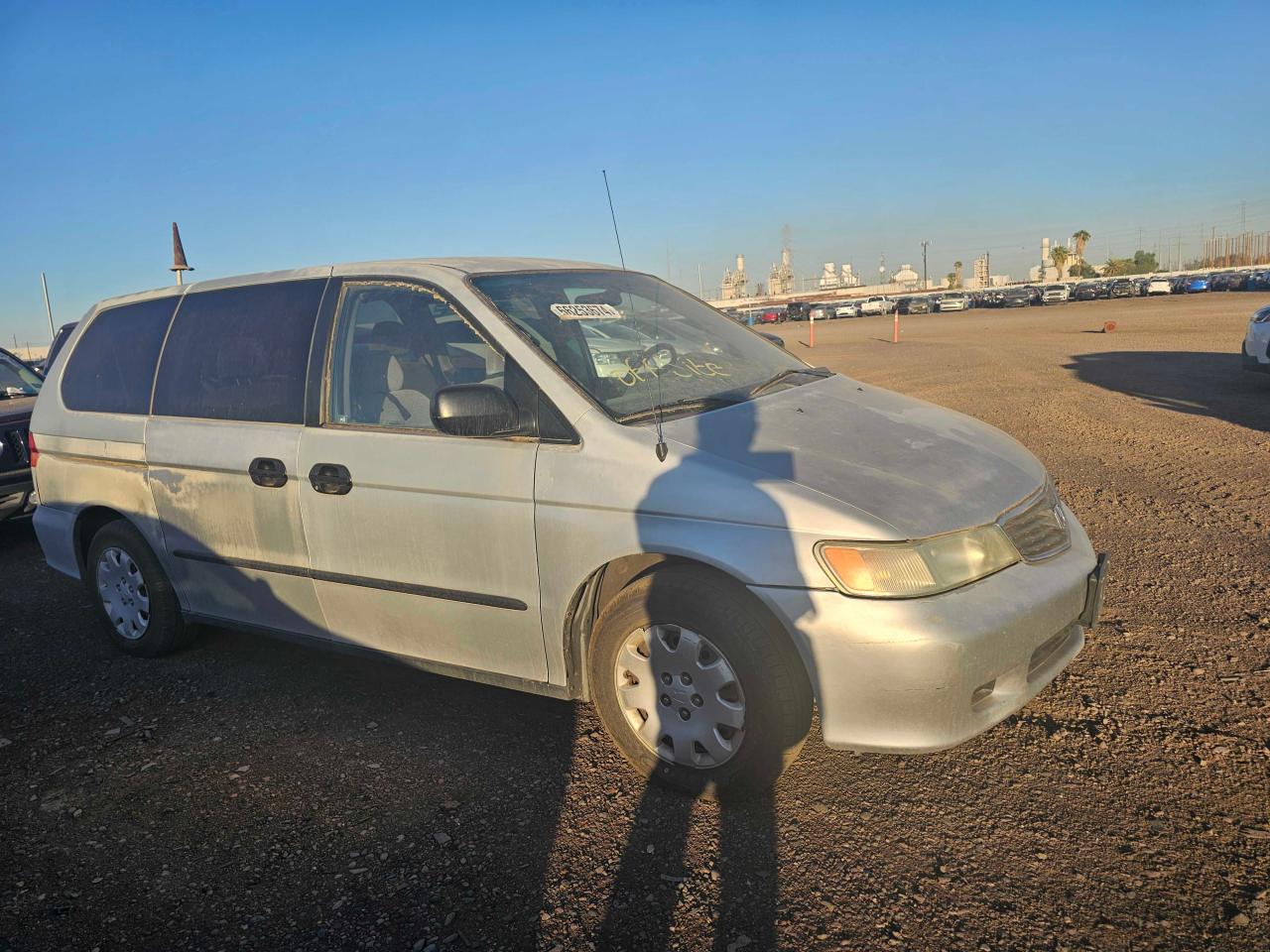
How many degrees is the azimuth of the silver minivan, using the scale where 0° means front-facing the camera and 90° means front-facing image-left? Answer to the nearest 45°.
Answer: approximately 315°

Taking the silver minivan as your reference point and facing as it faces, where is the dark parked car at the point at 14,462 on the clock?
The dark parked car is roughly at 6 o'clock from the silver minivan.

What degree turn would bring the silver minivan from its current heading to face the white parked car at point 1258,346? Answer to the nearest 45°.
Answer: approximately 90° to its left
